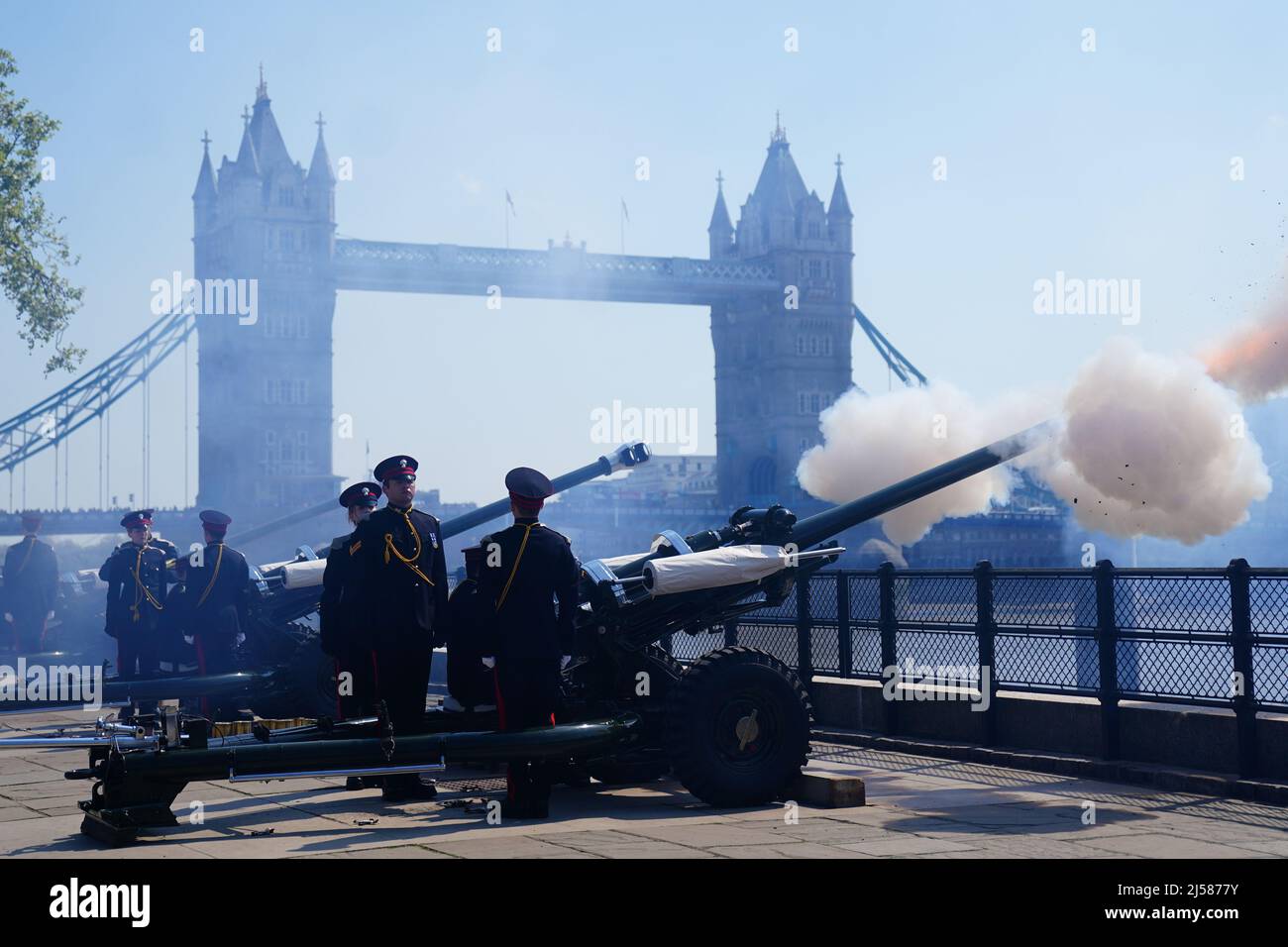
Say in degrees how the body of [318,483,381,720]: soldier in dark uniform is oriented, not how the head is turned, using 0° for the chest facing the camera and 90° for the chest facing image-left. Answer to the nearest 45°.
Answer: approximately 315°

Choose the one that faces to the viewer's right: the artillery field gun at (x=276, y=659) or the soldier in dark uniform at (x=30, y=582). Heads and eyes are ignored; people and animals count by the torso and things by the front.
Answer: the artillery field gun

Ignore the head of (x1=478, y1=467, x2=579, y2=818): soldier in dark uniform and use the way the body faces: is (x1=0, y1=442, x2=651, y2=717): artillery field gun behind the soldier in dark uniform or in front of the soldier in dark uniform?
in front

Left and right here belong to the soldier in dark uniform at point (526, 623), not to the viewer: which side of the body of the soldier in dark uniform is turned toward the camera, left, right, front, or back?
back

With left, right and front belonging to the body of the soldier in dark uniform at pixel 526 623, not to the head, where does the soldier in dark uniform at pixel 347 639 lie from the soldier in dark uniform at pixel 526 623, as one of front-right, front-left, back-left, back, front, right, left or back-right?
front-left

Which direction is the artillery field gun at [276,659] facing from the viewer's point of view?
to the viewer's right
